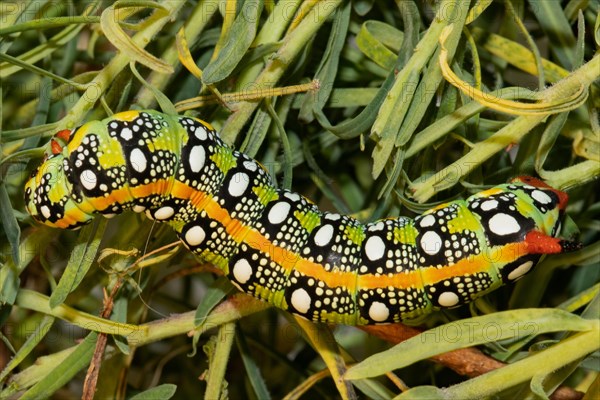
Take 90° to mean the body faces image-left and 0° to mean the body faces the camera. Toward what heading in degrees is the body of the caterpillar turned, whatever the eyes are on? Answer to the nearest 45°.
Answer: approximately 90°
